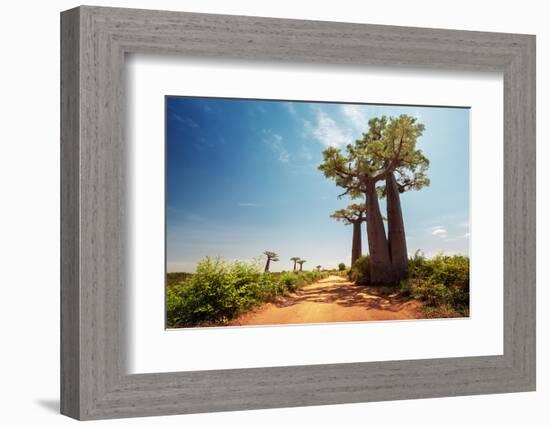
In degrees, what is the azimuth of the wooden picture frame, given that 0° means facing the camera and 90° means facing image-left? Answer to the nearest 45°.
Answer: approximately 315°
